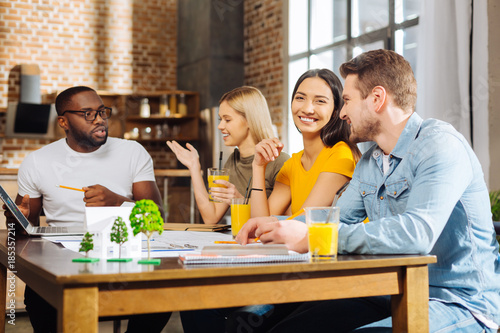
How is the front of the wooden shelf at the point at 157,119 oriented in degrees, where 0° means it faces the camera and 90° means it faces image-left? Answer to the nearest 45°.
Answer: approximately 0°

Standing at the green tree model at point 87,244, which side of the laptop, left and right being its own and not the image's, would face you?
right

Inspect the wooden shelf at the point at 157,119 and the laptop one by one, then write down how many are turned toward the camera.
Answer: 1

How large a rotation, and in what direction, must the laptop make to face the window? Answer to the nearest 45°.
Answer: approximately 45° to its left

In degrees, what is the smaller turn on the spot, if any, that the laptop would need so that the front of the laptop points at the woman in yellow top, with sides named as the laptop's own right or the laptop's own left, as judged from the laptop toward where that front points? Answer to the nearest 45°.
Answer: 0° — it already faces them

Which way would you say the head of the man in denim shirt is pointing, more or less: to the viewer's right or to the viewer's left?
to the viewer's left

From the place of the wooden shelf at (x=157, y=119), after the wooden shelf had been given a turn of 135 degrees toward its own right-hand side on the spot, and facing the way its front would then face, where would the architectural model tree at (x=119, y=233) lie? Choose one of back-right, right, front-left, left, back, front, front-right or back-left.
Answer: back-left

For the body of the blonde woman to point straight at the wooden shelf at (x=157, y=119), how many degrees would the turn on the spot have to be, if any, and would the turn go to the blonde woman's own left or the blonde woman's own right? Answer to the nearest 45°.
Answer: approximately 135° to the blonde woman's own right

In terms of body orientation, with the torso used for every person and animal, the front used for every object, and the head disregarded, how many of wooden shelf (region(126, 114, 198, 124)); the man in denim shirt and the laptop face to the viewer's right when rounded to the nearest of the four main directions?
1

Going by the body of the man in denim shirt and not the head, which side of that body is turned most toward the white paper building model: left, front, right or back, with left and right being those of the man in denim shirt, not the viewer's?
front

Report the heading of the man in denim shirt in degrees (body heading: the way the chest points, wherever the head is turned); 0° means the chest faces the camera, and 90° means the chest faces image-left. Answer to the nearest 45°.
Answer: approximately 45°

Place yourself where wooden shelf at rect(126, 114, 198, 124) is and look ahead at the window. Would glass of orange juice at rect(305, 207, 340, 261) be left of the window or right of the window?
right

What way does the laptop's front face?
to the viewer's right
